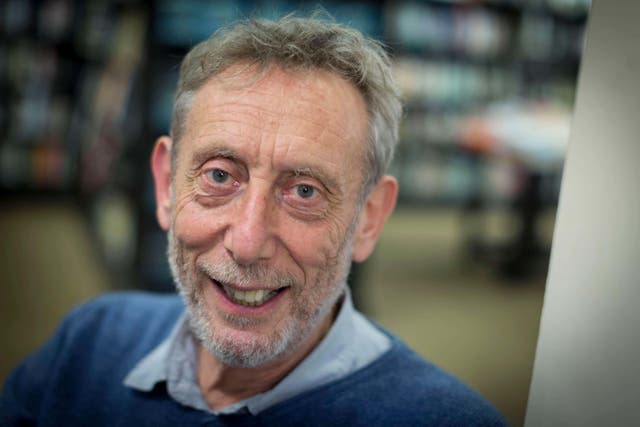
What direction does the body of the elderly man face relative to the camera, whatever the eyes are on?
toward the camera
